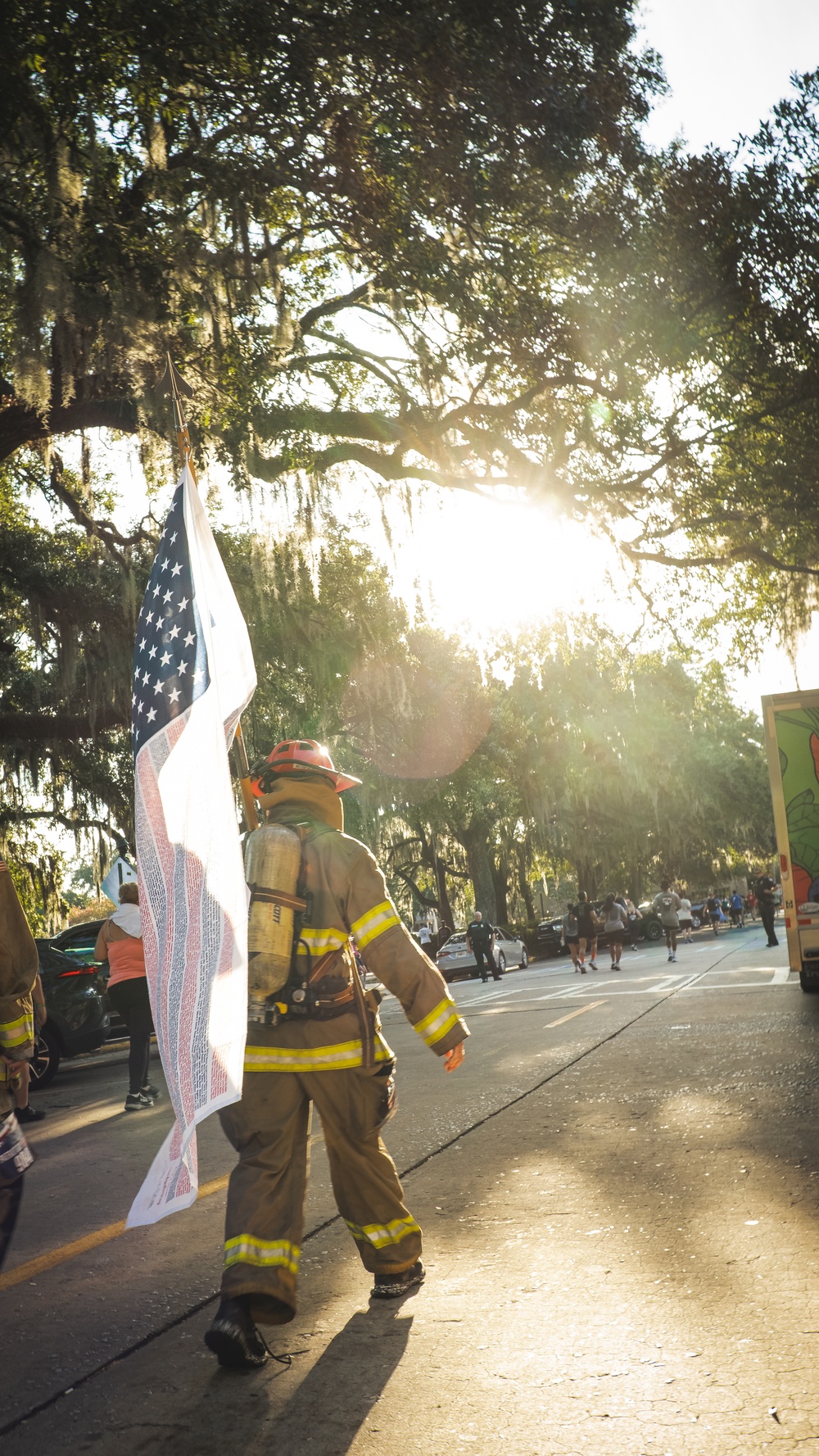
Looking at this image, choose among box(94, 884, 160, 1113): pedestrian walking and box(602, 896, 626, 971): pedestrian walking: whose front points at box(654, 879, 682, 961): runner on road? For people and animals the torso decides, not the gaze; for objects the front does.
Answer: box(94, 884, 160, 1113): pedestrian walking

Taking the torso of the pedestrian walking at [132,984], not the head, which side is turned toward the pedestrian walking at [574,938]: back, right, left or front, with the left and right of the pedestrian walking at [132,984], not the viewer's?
front

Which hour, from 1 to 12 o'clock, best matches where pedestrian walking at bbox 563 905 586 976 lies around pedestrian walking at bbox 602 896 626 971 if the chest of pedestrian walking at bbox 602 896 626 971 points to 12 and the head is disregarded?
pedestrian walking at bbox 563 905 586 976 is roughly at 9 o'clock from pedestrian walking at bbox 602 896 626 971.

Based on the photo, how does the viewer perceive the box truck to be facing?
facing away from the viewer

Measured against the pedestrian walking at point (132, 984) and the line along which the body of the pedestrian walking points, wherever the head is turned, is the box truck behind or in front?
in front

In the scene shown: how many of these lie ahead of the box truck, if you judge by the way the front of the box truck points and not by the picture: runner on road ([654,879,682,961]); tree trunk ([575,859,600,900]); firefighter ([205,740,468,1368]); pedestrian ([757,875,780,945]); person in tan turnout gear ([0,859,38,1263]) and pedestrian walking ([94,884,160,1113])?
3
